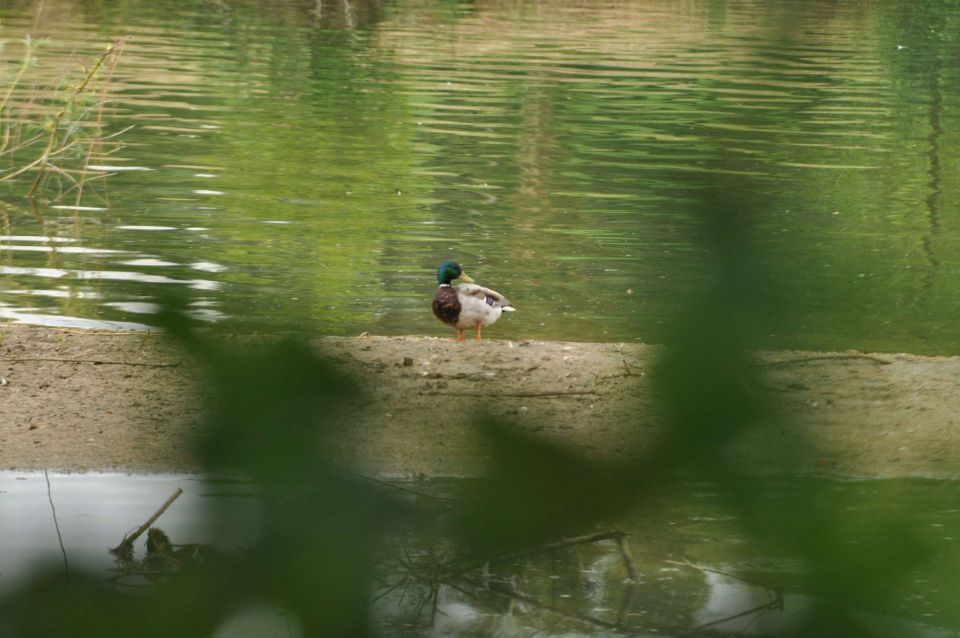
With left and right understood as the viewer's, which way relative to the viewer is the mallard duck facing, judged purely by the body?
facing to the left of the viewer
